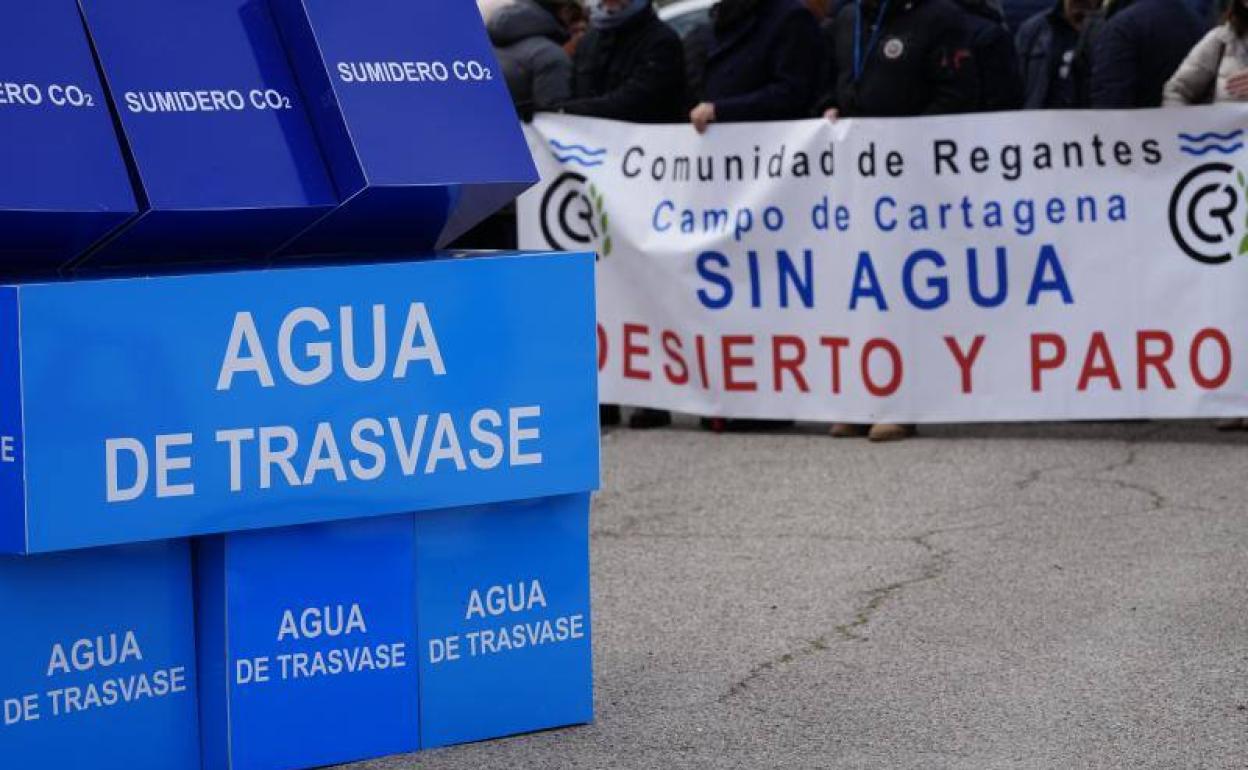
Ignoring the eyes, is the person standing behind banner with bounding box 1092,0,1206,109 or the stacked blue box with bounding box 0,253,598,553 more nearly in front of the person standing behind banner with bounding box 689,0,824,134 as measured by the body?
the stacked blue box

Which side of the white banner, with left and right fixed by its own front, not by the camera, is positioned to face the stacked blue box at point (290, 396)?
front

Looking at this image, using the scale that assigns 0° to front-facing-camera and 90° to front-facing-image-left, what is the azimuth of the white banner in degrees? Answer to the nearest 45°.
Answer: approximately 0°

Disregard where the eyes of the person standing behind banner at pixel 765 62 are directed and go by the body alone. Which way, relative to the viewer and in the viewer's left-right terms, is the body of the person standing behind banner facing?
facing the viewer and to the left of the viewer

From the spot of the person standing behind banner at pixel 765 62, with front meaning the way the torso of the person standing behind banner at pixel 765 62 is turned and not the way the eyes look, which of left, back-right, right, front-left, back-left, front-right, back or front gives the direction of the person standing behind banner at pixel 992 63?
back-left

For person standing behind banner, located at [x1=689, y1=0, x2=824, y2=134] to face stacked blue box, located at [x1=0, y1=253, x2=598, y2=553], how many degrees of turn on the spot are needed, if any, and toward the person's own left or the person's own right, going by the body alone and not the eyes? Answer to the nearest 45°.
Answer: approximately 45° to the person's own left

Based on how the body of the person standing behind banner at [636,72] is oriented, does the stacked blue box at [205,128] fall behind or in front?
in front

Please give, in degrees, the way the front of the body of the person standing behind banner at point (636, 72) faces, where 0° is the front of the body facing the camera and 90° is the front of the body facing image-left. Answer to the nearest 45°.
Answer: approximately 45°

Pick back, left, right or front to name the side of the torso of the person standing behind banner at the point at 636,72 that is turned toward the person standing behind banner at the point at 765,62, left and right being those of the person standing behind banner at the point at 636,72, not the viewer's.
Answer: left

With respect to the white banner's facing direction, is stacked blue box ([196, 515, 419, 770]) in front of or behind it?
in front
